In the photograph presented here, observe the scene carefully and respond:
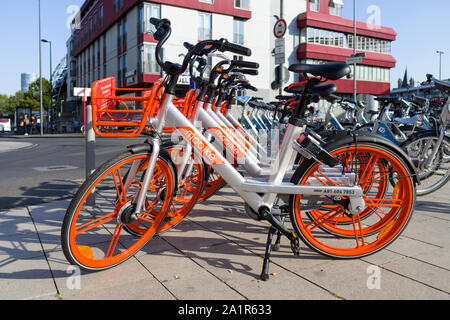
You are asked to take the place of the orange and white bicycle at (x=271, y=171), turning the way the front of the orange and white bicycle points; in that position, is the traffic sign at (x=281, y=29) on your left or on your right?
on your right

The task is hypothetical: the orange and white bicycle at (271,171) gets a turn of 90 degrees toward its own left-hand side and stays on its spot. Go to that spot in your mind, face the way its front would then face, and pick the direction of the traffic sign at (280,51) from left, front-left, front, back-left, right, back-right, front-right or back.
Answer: back

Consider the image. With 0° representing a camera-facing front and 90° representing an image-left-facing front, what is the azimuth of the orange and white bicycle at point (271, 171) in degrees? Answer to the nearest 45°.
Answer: approximately 90°
